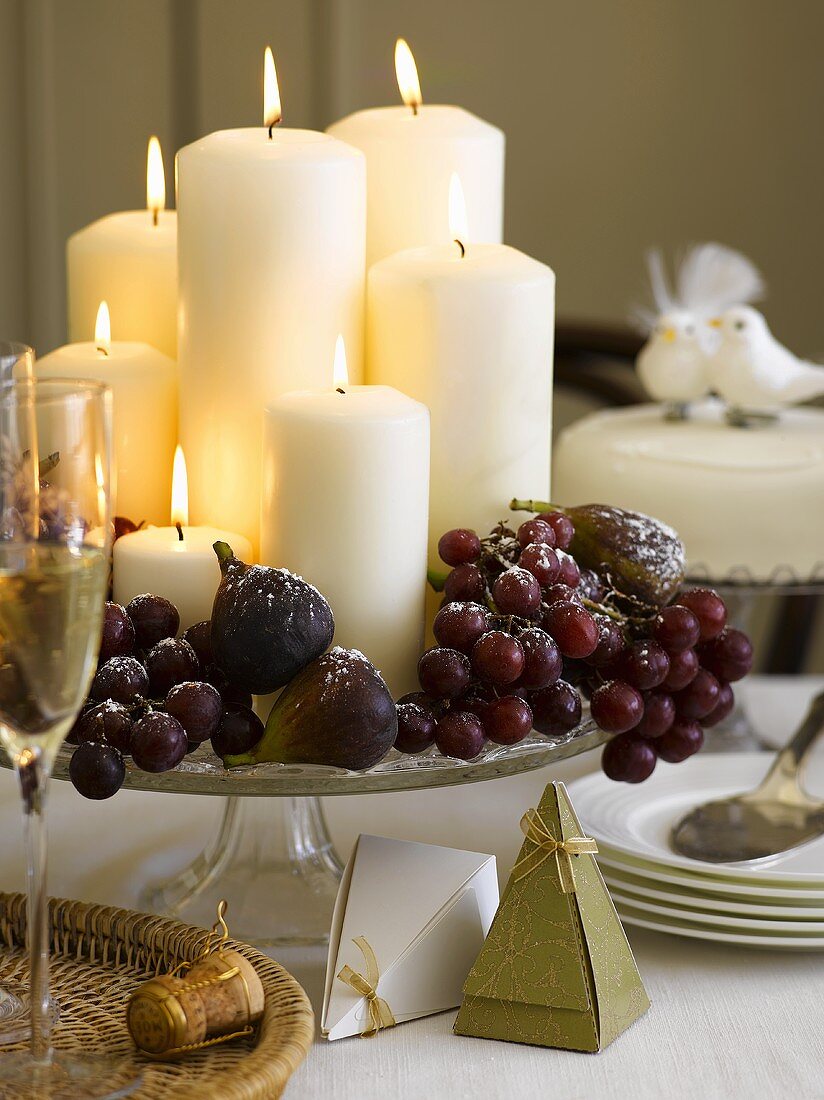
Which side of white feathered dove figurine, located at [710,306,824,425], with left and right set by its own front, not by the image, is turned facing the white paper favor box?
left

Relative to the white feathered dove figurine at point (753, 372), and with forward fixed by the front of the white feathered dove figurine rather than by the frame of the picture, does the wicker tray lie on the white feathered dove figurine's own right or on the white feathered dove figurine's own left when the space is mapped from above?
on the white feathered dove figurine's own left

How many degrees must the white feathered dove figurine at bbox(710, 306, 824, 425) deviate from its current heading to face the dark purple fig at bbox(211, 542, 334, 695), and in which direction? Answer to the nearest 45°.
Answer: approximately 90° to its left

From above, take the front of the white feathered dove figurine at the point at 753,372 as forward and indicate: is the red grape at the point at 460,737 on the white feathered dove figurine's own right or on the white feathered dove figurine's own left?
on the white feathered dove figurine's own left

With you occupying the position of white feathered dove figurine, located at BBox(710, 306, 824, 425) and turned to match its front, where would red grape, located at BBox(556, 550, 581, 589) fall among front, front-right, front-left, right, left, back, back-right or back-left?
left

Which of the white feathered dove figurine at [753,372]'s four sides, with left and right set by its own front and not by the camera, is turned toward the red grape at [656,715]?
left

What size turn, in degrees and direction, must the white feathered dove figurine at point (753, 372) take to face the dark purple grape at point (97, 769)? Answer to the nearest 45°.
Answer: approximately 90° to its left

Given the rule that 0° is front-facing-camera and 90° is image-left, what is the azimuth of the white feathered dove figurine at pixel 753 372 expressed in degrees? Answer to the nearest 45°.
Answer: approximately 90°

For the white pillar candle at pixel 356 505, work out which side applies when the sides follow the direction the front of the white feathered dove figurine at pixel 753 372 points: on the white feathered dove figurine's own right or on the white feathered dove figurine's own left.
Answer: on the white feathered dove figurine's own left

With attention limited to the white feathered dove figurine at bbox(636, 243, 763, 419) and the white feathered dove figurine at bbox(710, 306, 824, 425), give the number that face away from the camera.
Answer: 0

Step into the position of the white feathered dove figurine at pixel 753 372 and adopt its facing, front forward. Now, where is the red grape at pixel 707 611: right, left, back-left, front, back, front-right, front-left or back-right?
left

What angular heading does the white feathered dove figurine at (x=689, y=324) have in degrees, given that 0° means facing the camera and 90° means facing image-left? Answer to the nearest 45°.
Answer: approximately 45°

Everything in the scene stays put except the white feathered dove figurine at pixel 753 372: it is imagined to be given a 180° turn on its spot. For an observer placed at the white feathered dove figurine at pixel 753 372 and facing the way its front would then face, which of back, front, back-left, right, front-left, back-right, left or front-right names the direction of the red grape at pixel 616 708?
right

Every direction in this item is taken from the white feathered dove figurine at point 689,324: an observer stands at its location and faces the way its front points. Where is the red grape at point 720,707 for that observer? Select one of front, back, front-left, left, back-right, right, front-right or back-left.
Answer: front-left
